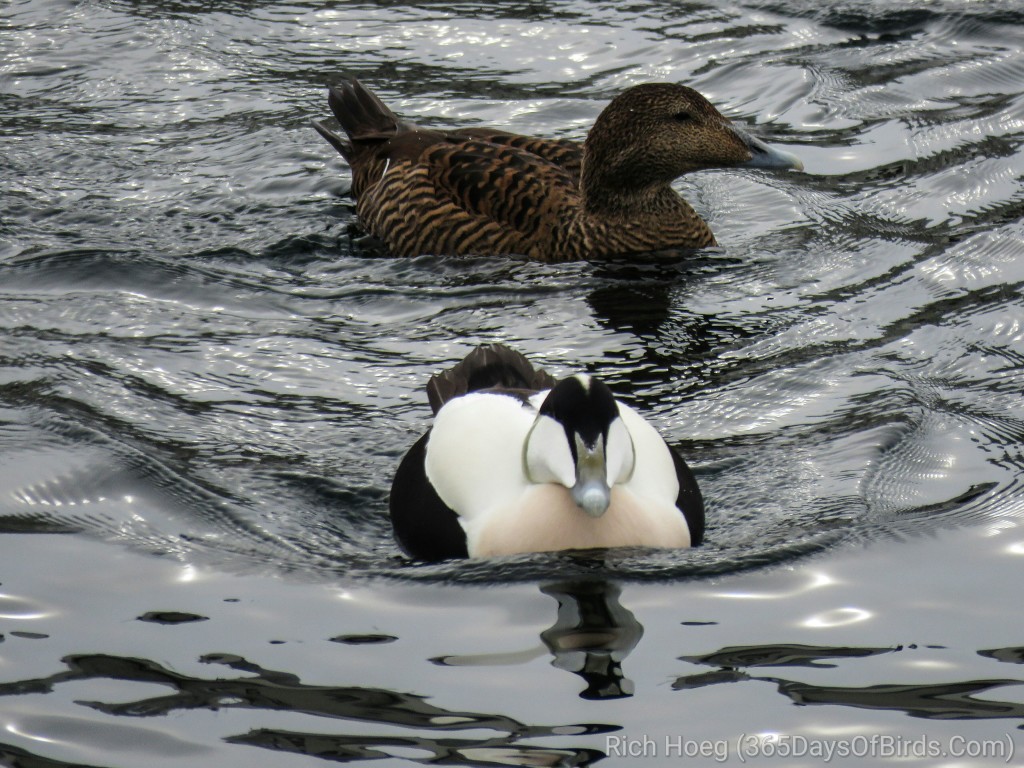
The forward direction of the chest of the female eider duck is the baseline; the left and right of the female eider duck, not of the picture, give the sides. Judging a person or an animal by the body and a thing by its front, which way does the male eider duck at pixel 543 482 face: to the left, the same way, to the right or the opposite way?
to the right

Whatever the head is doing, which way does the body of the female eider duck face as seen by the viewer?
to the viewer's right

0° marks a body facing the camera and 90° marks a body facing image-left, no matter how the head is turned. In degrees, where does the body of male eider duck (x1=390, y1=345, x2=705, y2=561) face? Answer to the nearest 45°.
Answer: approximately 0°

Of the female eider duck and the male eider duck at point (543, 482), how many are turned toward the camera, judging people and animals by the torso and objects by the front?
1
